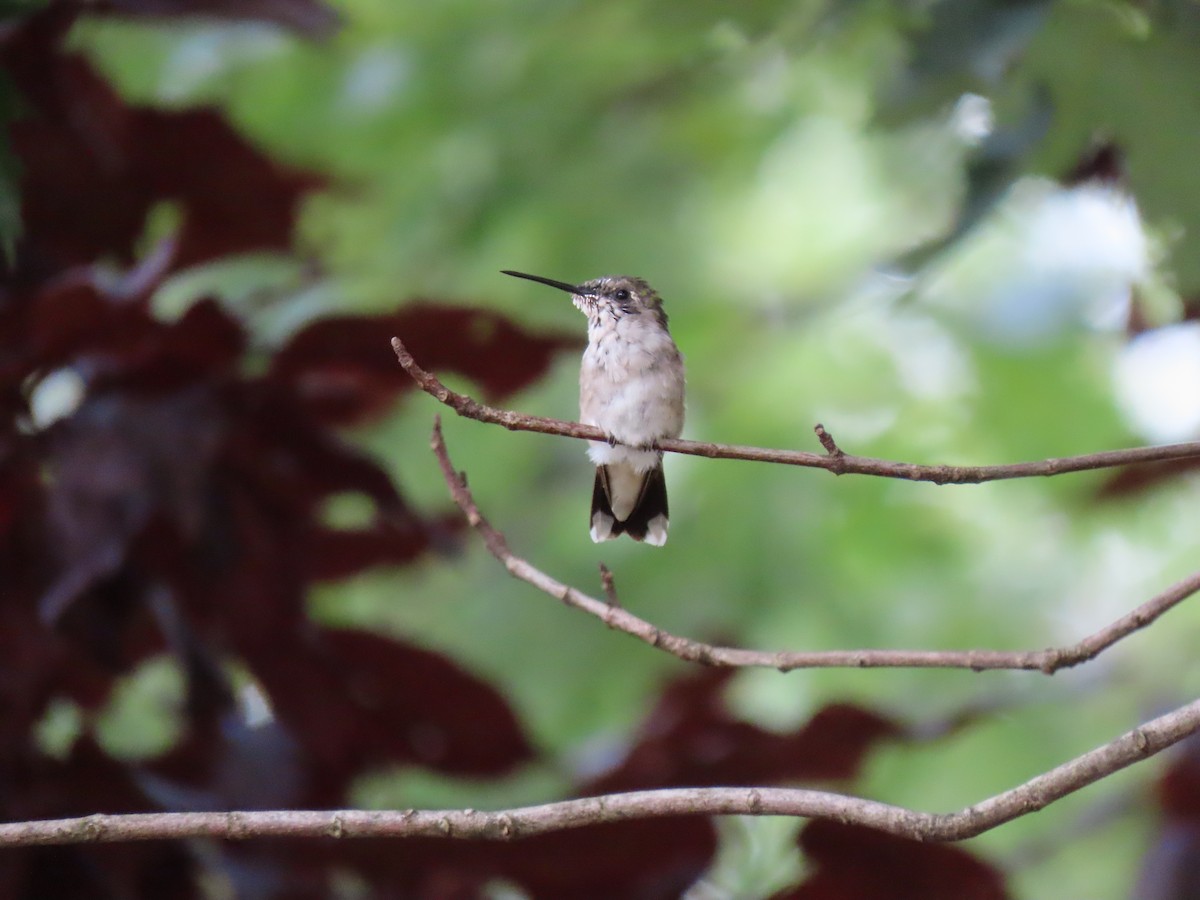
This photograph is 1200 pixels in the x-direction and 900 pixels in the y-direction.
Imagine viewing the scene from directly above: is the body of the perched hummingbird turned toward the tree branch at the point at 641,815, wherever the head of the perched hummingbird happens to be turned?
yes

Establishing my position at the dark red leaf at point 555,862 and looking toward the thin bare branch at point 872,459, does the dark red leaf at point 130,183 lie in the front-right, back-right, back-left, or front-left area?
back-right

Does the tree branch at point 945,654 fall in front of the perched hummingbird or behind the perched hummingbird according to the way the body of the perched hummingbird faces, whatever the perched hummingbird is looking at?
in front

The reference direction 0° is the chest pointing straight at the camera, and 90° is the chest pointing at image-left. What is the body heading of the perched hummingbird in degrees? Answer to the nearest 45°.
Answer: approximately 0°
